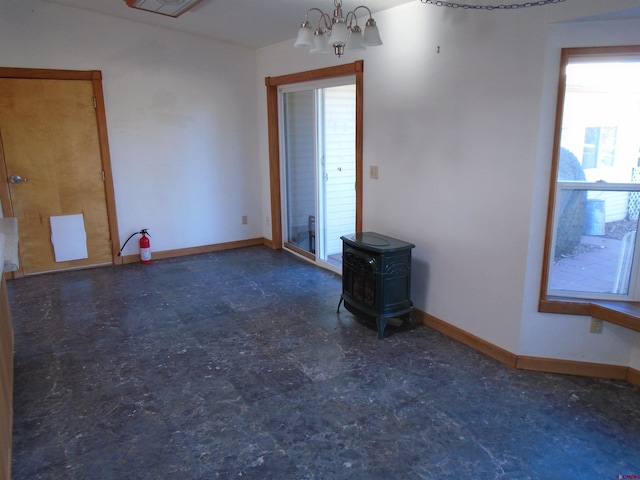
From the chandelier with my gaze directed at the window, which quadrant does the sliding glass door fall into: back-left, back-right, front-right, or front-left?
back-left

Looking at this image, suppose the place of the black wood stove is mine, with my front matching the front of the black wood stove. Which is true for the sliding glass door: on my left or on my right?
on my right

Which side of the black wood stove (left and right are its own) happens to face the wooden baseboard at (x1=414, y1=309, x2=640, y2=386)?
left

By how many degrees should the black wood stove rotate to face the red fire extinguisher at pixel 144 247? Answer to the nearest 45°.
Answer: approximately 90° to its right

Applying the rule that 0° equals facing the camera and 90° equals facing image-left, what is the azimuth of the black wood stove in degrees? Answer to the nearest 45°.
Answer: approximately 45°

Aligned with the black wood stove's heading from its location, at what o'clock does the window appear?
The window is roughly at 8 o'clock from the black wood stove.
